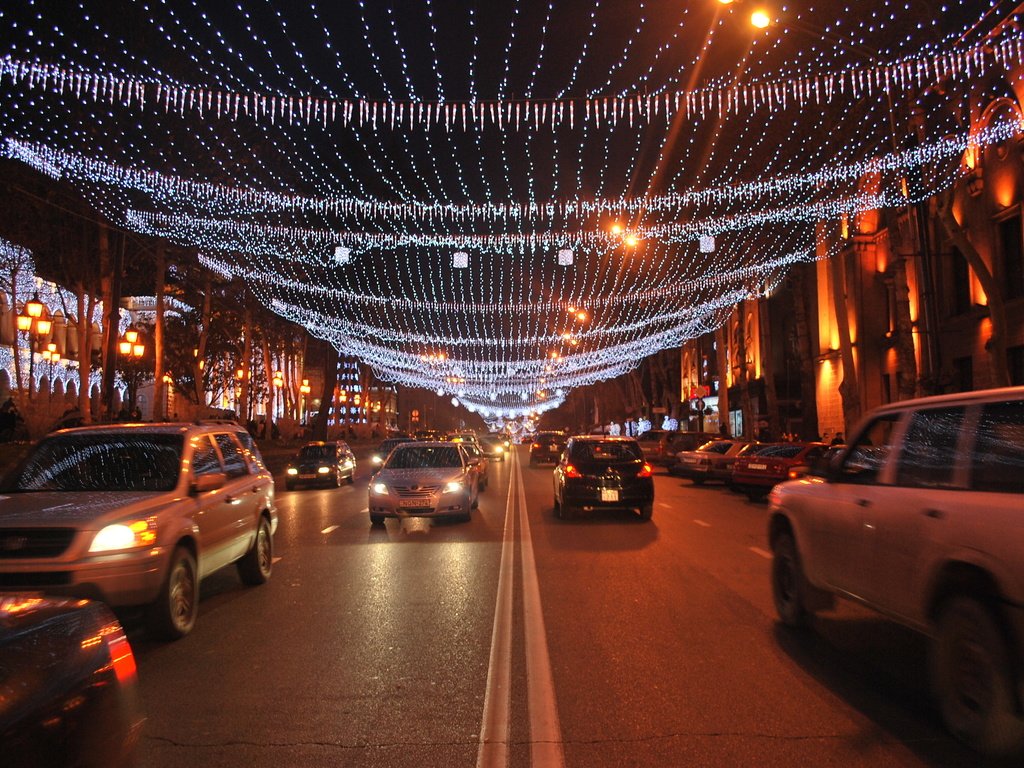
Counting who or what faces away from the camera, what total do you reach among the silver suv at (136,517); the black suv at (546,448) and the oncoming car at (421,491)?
1

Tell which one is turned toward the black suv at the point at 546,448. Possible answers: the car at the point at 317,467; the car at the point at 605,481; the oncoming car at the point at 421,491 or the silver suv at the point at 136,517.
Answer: the car at the point at 605,481

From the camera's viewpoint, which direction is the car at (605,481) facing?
away from the camera

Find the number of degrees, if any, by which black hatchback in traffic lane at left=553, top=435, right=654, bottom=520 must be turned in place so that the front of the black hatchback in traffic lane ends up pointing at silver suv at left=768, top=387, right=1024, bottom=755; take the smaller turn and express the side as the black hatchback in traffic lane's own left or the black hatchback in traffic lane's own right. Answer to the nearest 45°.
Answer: approximately 180°

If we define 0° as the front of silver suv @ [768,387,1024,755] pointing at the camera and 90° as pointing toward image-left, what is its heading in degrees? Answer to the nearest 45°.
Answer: approximately 135°

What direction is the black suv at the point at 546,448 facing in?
away from the camera

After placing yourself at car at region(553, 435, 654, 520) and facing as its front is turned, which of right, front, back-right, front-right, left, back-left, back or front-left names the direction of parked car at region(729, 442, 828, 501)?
front-right

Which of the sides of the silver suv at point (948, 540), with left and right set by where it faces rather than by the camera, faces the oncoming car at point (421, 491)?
front

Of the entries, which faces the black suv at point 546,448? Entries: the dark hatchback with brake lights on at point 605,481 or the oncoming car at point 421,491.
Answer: the dark hatchback with brake lights on

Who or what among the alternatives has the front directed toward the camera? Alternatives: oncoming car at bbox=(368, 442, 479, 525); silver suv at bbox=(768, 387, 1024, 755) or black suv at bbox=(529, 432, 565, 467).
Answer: the oncoming car

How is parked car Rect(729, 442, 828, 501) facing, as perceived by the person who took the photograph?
facing away from the viewer and to the right of the viewer

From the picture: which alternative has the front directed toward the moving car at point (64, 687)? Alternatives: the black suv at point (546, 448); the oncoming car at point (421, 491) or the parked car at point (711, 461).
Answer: the oncoming car
